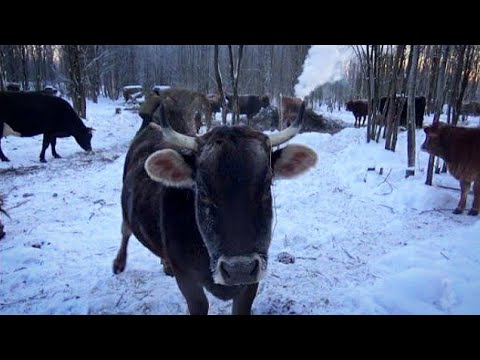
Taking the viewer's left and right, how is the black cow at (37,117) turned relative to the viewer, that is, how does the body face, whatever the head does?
facing to the right of the viewer

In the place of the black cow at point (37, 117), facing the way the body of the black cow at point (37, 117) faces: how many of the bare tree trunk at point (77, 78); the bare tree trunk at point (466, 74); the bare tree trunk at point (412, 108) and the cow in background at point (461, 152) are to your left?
1

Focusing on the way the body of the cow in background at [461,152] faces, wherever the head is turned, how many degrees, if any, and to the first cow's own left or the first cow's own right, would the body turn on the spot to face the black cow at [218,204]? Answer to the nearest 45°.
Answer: approximately 90° to the first cow's own left

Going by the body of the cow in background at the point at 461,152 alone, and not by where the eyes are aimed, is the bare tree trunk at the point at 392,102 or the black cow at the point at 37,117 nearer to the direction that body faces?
the black cow

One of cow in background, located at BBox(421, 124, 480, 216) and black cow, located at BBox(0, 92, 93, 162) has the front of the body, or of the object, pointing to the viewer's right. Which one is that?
the black cow

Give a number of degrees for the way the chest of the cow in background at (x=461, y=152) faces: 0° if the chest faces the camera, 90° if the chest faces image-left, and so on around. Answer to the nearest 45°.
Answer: approximately 90°
